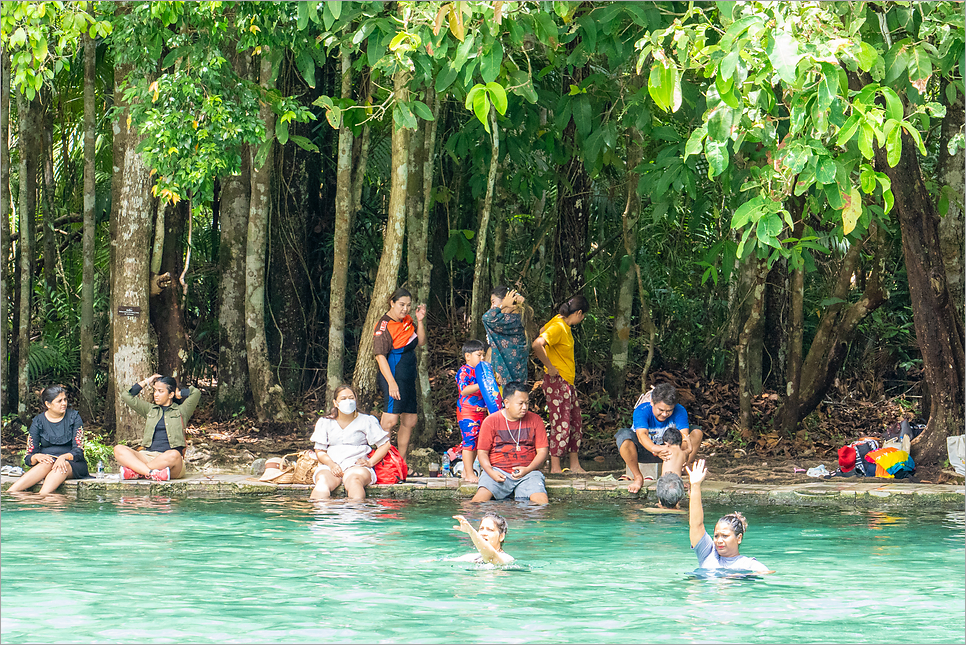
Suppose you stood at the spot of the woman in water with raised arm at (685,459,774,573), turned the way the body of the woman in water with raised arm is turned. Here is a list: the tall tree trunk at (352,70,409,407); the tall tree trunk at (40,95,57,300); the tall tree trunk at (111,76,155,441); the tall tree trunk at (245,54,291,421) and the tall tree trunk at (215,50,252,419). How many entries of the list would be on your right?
5

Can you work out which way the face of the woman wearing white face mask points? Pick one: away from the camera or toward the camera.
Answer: toward the camera

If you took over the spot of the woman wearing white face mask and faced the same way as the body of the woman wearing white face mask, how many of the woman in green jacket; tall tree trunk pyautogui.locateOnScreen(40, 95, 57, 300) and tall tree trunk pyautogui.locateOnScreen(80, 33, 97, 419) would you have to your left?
0

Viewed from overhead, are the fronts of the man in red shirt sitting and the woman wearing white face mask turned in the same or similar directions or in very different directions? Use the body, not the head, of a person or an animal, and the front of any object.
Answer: same or similar directions

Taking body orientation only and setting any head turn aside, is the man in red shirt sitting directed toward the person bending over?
no

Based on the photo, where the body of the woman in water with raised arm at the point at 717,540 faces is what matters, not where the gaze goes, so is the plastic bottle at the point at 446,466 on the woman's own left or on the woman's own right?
on the woman's own right

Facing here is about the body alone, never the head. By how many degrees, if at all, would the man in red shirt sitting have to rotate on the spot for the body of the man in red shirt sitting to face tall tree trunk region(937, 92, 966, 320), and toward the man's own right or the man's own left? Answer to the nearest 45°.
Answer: approximately 90° to the man's own left

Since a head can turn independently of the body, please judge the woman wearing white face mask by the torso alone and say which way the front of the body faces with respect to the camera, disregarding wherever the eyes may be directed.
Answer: toward the camera

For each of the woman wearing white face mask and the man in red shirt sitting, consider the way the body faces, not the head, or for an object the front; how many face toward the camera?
2

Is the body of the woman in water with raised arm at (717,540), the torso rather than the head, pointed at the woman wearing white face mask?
no

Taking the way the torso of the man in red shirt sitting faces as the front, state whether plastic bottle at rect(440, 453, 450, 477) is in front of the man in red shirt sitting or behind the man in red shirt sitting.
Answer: behind

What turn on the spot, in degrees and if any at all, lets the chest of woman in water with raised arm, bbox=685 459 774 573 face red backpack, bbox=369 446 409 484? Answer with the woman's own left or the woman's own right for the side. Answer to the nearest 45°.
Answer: approximately 90° to the woman's own right

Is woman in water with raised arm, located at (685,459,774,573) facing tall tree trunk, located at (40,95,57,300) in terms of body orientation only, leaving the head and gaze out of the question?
no

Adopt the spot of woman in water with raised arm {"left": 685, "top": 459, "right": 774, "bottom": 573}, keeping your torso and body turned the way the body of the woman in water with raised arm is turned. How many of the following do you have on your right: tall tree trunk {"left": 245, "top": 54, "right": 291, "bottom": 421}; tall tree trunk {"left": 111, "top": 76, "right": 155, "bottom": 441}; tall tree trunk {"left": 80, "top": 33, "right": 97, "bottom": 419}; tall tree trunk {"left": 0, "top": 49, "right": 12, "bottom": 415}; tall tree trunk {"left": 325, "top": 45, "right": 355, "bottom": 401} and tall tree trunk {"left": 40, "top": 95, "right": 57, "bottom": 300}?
6

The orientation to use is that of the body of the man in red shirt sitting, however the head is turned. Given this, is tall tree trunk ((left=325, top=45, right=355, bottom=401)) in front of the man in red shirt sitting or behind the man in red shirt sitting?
behind

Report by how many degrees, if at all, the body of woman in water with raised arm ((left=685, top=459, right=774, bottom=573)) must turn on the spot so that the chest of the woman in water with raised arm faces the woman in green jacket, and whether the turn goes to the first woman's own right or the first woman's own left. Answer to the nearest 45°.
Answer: approximately 90° to the first woman's own right
